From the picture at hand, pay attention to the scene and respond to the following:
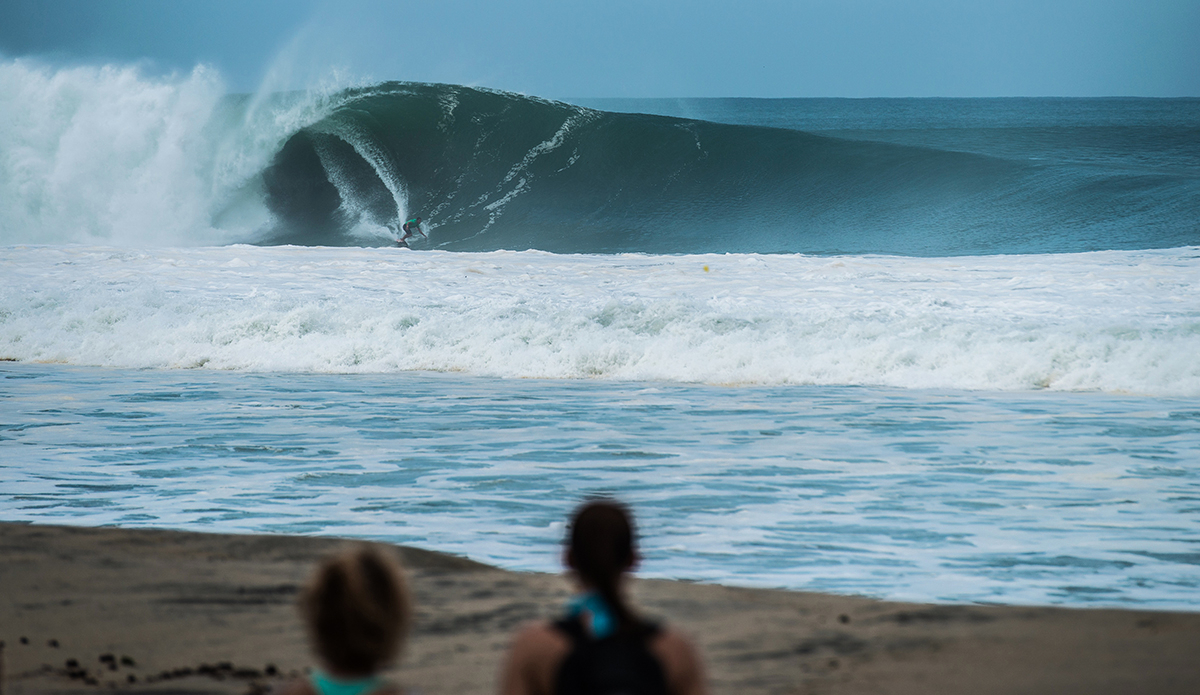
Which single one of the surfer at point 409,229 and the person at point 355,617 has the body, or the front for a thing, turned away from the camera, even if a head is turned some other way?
the person

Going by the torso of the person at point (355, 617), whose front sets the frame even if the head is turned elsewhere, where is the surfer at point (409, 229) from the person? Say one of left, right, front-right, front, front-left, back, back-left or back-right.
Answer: front

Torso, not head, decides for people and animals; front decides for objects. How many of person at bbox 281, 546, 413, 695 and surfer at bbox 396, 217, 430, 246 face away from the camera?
1

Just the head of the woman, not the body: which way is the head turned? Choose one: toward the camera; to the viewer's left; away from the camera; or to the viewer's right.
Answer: away from the camera

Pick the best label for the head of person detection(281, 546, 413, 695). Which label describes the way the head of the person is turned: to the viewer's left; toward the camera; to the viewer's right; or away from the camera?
away from the camera

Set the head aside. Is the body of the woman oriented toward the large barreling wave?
yes

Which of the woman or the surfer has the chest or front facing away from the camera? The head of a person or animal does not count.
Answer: the woman

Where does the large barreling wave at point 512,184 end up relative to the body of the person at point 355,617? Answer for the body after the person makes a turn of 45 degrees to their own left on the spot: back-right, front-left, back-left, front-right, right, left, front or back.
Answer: front-right

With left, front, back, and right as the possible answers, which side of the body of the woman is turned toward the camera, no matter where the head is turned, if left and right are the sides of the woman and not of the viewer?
back

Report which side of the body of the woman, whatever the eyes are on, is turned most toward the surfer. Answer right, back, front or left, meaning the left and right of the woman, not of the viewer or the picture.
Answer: front

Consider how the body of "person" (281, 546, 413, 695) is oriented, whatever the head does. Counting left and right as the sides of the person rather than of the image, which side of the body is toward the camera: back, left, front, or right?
back
